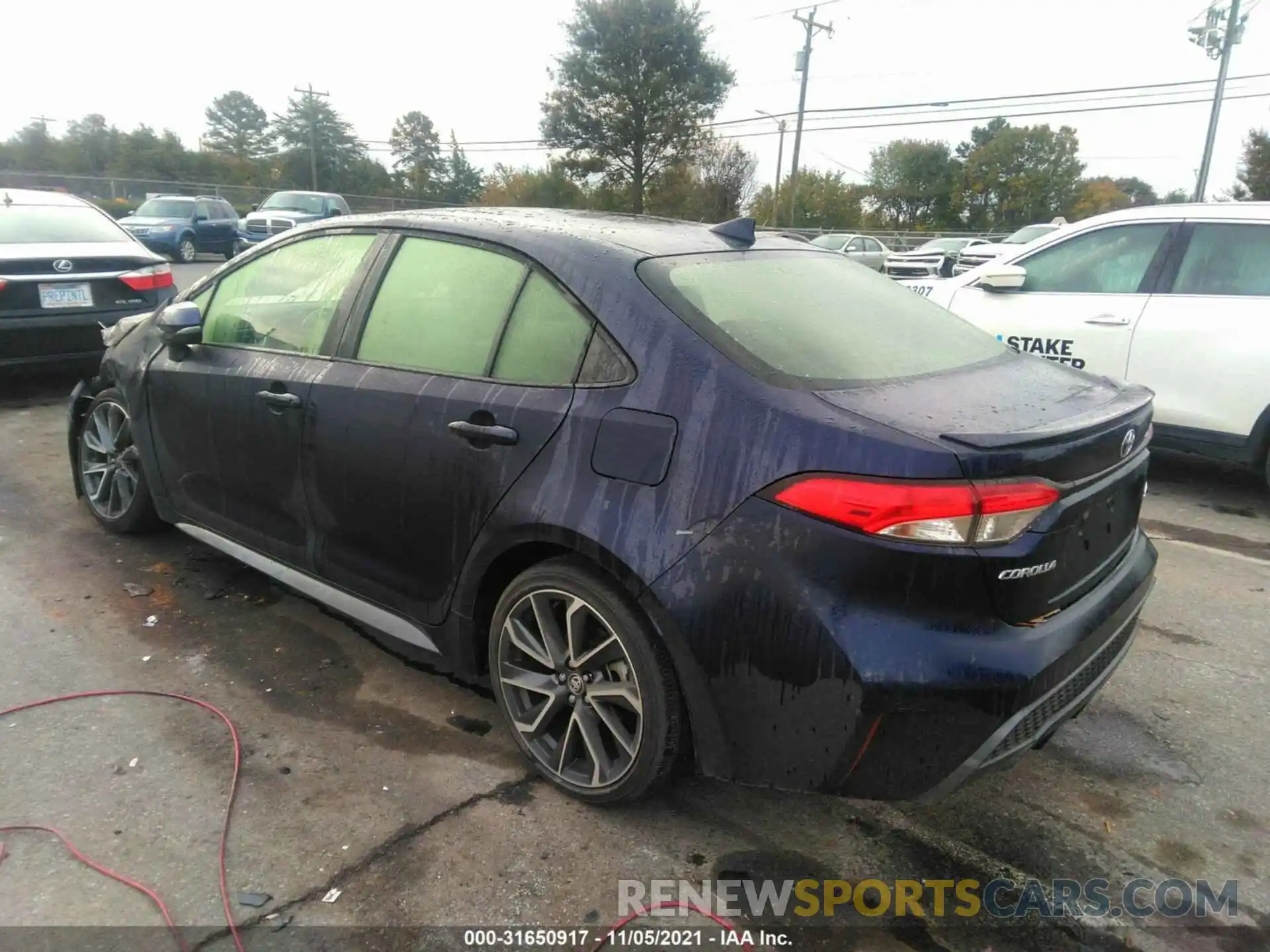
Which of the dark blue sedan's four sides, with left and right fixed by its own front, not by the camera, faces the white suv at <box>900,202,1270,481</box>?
right

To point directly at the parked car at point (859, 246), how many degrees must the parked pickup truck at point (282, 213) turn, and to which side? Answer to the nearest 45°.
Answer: approximately 135° to its left

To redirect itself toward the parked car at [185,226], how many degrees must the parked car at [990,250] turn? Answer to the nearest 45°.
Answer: approximately 45° to its right

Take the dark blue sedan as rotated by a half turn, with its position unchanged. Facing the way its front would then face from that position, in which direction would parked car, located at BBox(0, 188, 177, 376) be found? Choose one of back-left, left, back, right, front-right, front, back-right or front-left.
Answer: back

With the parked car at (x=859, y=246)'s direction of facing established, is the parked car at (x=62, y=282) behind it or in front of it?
in front

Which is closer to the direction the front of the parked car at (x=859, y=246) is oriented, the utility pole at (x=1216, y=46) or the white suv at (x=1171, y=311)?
the white suv

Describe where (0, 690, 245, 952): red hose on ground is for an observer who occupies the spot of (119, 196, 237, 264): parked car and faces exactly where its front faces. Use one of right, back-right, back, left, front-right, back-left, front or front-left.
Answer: front-left

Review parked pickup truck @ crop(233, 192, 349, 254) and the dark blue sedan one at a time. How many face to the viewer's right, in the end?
0

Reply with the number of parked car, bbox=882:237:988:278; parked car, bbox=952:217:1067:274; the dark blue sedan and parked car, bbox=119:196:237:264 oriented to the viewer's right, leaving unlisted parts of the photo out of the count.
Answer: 0

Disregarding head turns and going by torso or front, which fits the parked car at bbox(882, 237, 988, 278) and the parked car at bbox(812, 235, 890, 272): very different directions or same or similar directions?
same or similar directions

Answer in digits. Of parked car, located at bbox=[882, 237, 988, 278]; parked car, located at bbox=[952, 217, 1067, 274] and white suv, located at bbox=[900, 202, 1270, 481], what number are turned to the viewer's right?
0

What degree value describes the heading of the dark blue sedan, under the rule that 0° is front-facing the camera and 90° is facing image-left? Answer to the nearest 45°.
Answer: approximately 135°

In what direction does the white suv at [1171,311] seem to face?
to the viewer's left

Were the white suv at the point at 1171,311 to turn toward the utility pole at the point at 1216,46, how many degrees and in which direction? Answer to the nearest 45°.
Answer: approximately 90° to its right

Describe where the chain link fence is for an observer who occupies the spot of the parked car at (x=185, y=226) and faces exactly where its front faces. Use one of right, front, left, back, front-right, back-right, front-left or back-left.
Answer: back-right

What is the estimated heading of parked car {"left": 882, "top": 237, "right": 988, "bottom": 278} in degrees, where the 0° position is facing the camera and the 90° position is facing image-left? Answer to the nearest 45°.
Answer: approximately 45°

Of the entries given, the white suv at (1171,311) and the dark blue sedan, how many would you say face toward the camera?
0

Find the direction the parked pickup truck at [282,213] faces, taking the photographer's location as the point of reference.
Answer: facing the viewer and to the left of the viewer

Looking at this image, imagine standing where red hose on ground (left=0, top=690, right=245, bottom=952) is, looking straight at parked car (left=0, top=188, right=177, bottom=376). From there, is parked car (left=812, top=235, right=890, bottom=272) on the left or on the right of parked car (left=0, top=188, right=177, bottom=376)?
right

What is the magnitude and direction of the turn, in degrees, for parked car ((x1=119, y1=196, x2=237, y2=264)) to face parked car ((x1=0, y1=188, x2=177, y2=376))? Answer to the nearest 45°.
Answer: approximately 45° to its left

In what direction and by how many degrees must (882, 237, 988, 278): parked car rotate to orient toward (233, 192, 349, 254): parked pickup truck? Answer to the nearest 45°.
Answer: approximately 45° to its right
